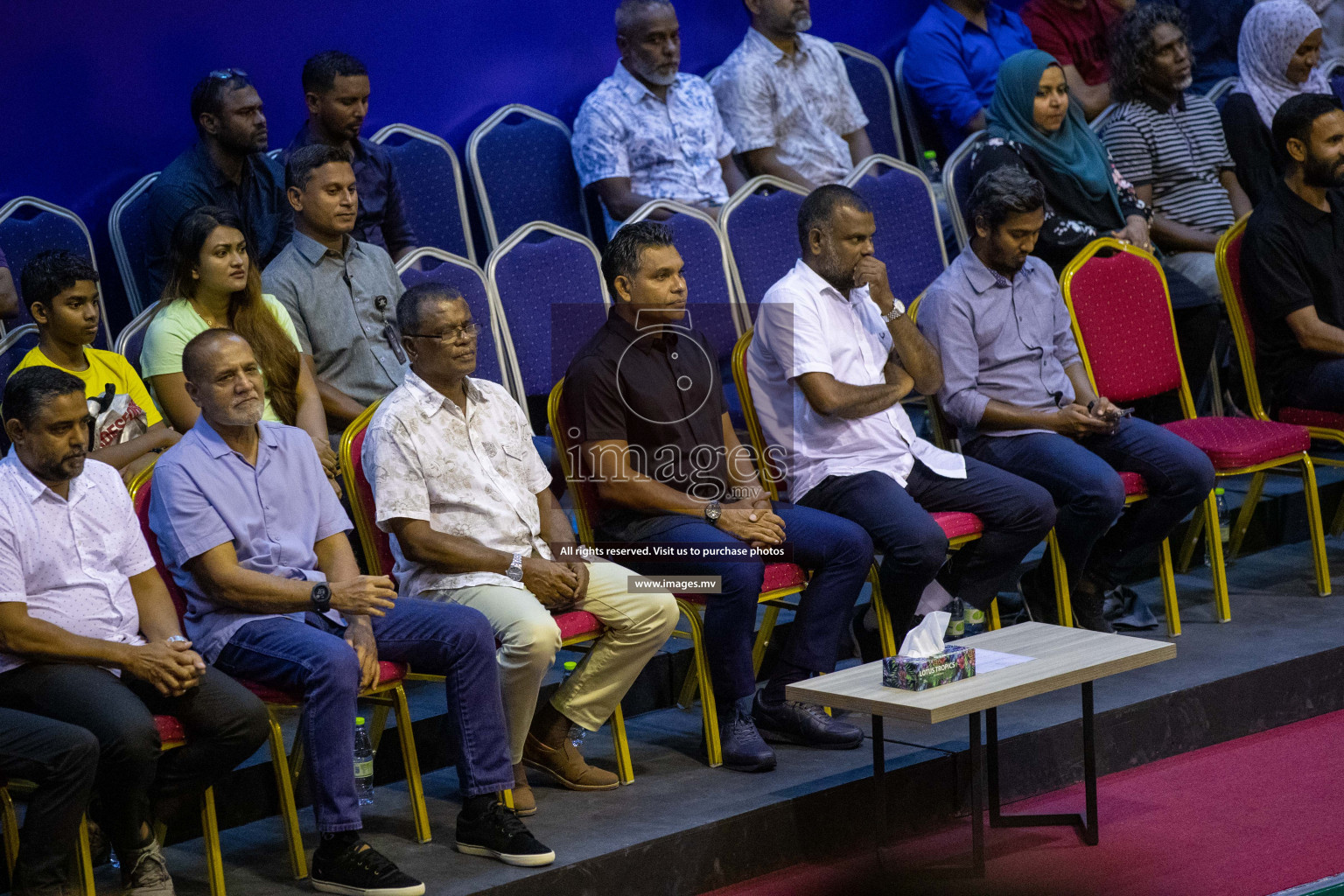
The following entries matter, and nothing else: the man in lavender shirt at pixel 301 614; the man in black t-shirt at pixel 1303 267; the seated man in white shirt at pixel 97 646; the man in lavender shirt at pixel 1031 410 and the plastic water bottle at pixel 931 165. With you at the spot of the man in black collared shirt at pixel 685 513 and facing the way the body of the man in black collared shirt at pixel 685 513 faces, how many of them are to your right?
2

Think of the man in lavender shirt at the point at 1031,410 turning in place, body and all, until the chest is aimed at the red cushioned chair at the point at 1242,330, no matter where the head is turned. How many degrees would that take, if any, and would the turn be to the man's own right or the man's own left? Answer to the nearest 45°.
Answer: approximately 90° to the man's own left

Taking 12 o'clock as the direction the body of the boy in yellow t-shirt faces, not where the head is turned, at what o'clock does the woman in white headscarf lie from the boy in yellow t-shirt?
The woman in white headscarf is roughly at 10 o'clock from the boy in yellow t-shirt.

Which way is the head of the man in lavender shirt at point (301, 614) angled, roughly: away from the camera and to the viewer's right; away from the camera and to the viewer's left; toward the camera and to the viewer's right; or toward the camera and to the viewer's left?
toward the camera and to the viewer's right

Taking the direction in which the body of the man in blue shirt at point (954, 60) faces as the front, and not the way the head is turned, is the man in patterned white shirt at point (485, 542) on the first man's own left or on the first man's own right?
on the first man's own right

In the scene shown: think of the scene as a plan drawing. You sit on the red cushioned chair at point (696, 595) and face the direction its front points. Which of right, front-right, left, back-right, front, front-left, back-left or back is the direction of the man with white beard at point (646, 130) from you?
back-left
